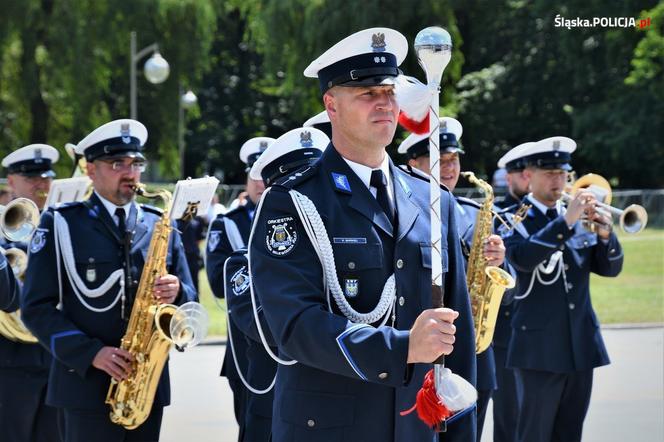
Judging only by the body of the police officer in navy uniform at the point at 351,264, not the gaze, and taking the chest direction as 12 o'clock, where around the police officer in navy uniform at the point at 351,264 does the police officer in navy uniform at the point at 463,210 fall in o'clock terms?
the police officer in navy uniform at the point at 463,210 is roughly at 8 o'clock from the police officer in navy uniform at the point at 351,264.

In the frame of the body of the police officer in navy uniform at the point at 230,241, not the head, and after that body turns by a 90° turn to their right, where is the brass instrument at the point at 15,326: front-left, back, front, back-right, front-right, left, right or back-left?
front-right

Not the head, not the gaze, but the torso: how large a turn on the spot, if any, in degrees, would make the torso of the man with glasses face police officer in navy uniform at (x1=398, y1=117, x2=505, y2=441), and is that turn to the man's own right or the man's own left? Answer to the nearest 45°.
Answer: approximately 45° to the man's own left

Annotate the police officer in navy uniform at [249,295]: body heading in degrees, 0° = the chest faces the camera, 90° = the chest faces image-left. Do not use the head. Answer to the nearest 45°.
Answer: approximately 315°

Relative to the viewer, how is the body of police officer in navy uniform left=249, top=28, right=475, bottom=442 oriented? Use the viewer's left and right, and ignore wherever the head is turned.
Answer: facing the viewer and to the right of the viewer

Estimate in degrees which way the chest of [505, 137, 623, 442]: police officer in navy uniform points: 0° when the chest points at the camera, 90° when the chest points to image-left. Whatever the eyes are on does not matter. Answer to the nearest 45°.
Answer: approximately 315°
